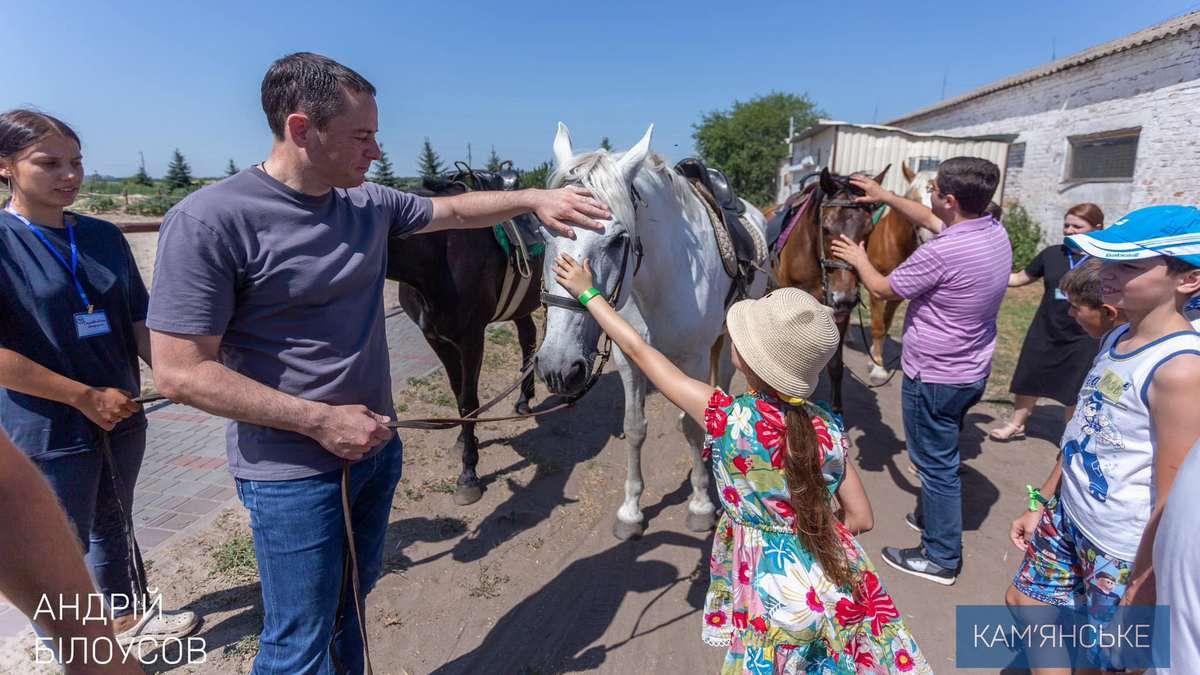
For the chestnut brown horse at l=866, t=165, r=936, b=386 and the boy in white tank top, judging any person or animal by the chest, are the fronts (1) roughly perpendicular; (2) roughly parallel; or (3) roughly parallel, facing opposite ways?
roughly perpendicular

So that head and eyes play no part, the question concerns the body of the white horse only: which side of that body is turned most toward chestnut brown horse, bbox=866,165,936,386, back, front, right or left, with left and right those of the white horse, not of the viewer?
back

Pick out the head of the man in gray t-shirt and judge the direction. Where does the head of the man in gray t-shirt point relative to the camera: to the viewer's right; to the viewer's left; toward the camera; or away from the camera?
to the viewer's right

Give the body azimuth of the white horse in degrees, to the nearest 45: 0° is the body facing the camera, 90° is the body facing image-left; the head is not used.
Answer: approximately 45°

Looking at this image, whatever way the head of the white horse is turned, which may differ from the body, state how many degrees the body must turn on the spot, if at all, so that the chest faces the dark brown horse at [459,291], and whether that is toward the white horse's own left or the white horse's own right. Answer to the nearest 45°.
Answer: approximately 90° to the white horse's own right

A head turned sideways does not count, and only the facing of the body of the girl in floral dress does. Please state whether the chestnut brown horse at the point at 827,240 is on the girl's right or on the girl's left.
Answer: on the girl's right

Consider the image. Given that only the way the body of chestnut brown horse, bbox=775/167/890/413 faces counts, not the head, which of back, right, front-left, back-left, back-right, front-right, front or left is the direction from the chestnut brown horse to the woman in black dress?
front-left

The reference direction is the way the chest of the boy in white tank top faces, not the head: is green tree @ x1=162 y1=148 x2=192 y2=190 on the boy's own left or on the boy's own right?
on the boy's own right

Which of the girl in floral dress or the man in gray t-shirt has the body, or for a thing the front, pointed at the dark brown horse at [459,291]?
the girl in floral dress

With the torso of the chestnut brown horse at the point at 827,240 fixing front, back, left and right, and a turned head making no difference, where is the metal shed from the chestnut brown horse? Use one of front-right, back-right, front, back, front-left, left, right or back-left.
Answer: back-left
